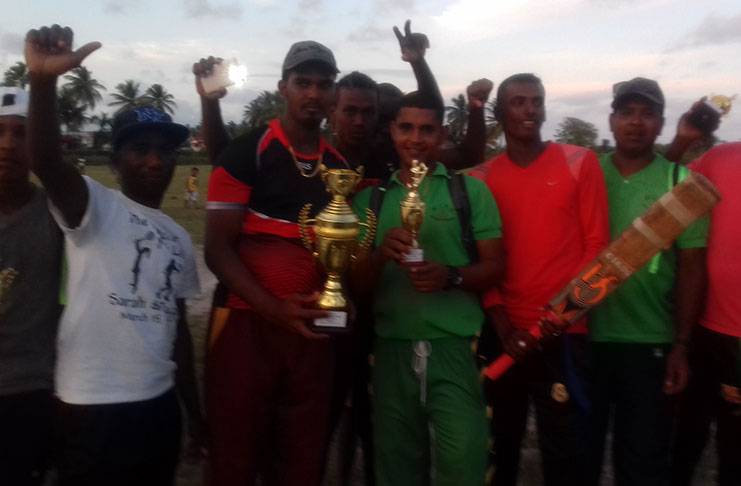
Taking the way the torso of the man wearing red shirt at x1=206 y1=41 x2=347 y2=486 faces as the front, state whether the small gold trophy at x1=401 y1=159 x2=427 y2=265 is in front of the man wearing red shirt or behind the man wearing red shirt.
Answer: in front

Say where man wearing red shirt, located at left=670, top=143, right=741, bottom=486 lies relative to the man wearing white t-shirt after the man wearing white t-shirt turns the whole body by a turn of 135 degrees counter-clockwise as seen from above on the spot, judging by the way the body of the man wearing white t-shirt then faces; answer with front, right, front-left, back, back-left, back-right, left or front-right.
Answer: right

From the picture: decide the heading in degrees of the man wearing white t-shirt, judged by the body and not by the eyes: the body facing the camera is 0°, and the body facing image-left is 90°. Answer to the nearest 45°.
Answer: approximately 315°

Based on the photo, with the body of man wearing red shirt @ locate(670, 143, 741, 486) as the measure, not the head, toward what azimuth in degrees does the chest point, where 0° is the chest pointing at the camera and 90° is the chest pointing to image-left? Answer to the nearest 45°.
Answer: approximately 0°

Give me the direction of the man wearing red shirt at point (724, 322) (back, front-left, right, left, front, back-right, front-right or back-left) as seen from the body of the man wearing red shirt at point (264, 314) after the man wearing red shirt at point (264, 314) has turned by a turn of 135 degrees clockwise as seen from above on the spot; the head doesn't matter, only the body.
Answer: back

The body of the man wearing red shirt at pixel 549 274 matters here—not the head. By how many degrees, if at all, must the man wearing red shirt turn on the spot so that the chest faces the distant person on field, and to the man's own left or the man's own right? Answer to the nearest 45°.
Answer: approximately 135° to the man's own right

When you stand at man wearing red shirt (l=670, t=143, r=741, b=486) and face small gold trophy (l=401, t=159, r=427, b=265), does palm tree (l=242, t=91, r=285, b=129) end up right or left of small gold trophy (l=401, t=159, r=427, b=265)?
right

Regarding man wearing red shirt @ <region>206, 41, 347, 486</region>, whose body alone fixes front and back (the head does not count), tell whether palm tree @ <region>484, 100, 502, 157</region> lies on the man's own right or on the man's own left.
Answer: on the man's own left

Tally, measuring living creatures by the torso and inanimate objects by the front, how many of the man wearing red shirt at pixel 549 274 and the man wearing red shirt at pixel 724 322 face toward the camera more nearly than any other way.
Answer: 2

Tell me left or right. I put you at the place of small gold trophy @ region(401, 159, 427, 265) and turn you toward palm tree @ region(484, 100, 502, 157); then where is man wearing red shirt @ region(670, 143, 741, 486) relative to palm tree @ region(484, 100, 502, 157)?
right
